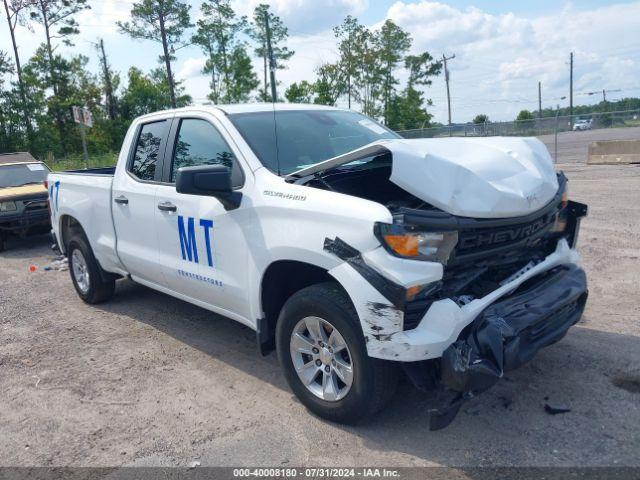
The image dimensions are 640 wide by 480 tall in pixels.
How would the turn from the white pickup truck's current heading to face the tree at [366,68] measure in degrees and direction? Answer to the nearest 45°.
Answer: approximately 135° to its left

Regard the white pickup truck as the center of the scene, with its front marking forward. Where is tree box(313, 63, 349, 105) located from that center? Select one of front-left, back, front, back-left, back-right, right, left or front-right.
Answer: back-left

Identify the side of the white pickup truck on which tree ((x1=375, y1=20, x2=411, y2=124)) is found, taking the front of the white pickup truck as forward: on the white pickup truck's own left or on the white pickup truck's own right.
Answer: on the white pickup truck's own left

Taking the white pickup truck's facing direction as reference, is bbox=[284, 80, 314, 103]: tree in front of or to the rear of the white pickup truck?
to the rear

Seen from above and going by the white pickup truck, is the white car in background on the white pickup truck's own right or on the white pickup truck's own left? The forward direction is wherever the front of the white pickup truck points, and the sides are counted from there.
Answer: on the white pickup truck's own left

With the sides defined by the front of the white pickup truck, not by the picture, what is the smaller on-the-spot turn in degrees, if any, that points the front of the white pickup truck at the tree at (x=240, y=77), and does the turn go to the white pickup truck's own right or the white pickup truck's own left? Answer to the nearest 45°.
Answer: approximately 135° to the white pickup truck's own left

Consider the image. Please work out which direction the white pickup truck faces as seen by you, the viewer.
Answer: facing the viewer and to the right of the viewer

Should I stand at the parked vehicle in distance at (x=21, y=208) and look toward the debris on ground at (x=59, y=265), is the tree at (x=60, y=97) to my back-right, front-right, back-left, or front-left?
back-left

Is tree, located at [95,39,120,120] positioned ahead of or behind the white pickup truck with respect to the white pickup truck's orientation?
behind
